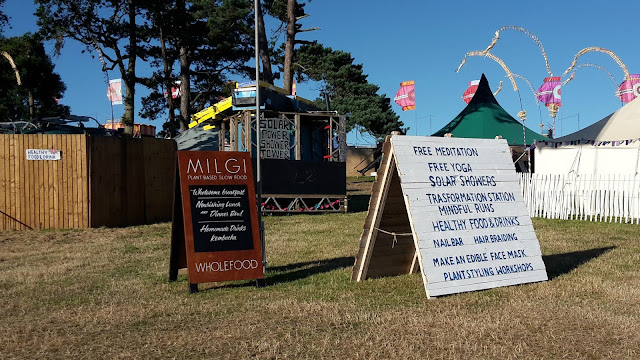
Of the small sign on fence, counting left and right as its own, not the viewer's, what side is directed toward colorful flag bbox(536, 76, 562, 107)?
left

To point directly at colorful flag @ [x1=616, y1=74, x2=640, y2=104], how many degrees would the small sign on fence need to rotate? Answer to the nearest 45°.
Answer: approximately 90° to its left

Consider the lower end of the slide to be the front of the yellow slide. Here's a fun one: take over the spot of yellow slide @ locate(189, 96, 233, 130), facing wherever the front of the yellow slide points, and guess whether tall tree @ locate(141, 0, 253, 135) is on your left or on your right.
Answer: on your right

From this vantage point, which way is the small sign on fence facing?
toward the camera

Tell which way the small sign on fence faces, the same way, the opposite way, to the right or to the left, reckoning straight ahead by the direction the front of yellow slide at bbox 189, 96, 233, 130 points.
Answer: to the left

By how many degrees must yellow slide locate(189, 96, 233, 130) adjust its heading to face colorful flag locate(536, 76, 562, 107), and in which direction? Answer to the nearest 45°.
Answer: approximately 135° to its right

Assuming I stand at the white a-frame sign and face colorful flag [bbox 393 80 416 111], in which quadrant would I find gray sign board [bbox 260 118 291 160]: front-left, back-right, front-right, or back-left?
front-left

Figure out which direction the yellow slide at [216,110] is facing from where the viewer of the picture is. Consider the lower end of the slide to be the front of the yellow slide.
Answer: facing to the left of the viewer

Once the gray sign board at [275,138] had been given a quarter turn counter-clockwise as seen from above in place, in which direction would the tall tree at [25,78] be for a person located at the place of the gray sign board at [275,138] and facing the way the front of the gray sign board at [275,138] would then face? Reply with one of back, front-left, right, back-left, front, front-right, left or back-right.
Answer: back-left

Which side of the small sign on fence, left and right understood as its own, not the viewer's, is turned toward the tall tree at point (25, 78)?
back

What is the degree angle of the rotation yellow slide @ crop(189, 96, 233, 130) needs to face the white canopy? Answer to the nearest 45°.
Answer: approximately 180°

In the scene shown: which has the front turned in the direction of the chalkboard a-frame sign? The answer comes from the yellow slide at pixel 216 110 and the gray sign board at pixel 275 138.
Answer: the gray sign board

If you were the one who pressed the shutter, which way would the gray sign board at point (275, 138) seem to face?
facing the viewer

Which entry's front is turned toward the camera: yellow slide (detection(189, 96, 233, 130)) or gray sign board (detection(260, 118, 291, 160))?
the gray sign board

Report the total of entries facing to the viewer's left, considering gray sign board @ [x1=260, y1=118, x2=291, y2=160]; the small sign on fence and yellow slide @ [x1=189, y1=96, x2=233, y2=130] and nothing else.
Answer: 1

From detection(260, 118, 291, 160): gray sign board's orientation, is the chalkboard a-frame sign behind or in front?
in front

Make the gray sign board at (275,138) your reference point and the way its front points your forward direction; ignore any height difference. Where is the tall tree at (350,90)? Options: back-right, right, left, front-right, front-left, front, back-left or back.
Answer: back

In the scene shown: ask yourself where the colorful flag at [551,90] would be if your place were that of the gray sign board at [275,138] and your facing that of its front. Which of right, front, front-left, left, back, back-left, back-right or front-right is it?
back-left

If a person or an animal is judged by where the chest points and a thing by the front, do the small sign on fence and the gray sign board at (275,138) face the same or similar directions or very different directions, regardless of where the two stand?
same or similar directions
